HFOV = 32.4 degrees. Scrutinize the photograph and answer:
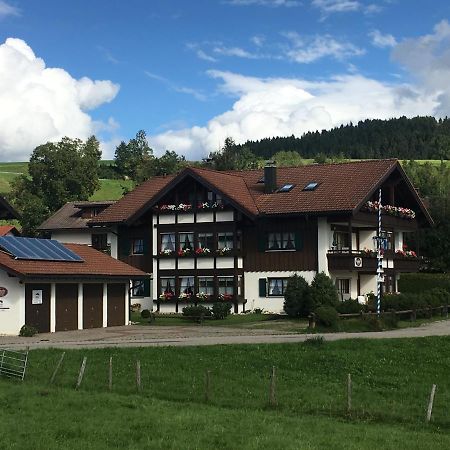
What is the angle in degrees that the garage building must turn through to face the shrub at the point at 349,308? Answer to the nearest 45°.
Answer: approximately 45° to its left

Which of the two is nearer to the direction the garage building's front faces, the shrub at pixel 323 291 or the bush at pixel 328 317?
the bush

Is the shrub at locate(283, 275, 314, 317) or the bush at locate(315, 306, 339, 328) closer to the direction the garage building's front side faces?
the bush

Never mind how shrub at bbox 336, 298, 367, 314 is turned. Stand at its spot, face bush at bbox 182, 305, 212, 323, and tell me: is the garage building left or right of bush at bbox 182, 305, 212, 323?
left

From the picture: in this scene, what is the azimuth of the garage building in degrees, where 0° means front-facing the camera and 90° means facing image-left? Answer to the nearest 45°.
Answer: approximately 315°

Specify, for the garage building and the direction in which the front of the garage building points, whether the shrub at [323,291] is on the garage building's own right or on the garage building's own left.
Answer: on the garage building's own left

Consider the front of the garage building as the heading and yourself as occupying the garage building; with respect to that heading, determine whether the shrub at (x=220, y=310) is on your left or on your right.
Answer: on your left

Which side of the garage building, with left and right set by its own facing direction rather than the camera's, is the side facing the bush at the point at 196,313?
left
